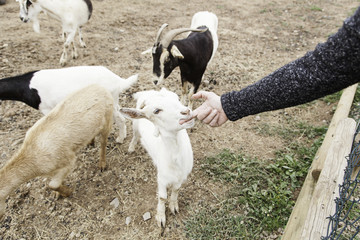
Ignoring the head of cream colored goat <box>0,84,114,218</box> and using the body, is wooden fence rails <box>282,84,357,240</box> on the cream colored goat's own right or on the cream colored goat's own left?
on the cream colored goat's own left

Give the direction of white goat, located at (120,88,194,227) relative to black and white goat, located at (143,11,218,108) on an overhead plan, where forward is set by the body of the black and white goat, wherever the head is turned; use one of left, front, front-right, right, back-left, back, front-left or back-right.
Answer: front-left

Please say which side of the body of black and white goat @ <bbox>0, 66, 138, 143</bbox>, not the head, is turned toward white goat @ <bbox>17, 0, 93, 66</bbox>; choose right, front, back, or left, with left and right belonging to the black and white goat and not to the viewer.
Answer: right

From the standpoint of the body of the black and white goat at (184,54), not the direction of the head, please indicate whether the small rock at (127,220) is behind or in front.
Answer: in front

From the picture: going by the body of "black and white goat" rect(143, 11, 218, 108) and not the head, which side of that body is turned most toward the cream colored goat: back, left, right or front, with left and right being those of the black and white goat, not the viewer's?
front

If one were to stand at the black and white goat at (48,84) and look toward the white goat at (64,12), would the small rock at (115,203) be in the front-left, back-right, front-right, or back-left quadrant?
back-right

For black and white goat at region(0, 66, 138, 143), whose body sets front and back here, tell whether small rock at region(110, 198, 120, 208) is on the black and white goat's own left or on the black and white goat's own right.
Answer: on the black and white goat's own left

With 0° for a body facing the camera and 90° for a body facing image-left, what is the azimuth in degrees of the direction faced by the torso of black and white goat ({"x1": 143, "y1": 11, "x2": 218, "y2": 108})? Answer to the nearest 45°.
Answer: approximately 45°

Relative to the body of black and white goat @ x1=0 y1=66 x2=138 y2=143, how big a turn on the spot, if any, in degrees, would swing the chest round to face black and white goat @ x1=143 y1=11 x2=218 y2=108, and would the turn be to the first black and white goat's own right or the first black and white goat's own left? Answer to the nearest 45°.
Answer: approximately 180°

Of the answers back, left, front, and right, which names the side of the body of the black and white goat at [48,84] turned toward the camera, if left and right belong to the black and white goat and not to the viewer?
left

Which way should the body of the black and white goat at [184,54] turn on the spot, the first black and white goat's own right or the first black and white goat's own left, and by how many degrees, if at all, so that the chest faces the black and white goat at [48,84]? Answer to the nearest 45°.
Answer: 0° — it already faces it

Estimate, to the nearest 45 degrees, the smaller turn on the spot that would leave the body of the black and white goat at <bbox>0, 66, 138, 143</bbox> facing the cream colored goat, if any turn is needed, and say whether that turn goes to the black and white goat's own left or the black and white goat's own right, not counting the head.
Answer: approximately 90° to the black and white goat's own left

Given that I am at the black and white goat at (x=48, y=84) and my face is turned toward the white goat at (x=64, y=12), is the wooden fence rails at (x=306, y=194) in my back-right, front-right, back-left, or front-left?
back-right

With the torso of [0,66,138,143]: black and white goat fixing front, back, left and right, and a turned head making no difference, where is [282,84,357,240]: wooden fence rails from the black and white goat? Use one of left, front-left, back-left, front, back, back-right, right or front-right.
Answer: back-left

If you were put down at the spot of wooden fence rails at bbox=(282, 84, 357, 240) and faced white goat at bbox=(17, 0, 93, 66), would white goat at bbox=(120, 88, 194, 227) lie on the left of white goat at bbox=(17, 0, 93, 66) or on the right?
left
